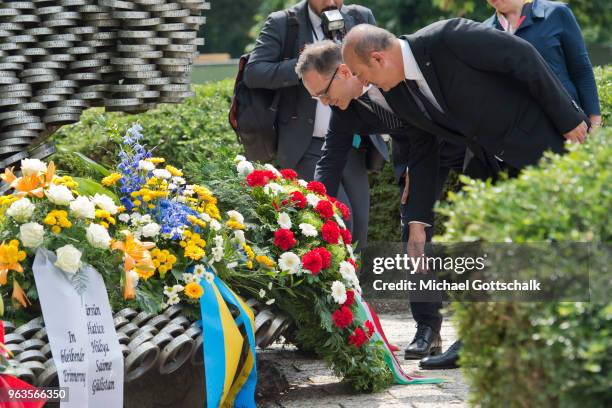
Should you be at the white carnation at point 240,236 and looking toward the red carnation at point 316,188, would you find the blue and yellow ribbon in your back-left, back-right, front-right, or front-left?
back-right

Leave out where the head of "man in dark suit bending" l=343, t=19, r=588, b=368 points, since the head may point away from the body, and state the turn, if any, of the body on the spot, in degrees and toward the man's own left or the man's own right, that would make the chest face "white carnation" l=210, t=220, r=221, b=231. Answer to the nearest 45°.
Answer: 0° — they already face it

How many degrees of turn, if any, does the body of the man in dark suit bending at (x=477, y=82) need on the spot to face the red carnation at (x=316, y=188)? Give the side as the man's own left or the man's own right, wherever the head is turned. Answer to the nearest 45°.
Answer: approximately 45° to the man's own right

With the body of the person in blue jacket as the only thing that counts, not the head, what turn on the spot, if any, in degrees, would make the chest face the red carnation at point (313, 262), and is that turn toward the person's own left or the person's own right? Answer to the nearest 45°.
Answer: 0° — they already face it

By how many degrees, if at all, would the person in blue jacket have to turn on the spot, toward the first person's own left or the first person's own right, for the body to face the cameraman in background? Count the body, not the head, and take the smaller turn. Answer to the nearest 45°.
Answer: approximately 45° to the first person's own right

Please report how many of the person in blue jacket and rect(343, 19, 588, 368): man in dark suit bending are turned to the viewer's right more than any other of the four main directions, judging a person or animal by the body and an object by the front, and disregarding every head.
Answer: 0

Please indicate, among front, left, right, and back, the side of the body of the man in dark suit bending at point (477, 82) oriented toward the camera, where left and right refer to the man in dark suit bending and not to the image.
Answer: left

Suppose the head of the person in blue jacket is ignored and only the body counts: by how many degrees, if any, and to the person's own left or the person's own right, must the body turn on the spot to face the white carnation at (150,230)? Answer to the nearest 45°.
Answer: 0° — they already face it

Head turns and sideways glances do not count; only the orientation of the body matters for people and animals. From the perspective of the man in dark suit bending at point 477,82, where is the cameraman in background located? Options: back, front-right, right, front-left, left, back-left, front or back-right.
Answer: front-right

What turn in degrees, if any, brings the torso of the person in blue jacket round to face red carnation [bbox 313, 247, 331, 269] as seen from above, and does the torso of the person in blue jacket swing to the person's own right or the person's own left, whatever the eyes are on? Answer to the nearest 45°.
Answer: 0° — they already face it

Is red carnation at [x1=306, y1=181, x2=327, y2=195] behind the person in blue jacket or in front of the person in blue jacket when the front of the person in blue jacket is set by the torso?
in front
